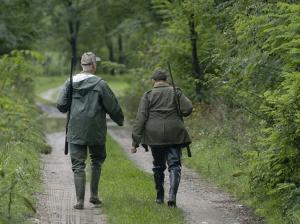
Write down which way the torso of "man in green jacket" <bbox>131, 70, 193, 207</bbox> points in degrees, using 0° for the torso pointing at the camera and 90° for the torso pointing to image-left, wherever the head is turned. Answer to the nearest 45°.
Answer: approximately 180°

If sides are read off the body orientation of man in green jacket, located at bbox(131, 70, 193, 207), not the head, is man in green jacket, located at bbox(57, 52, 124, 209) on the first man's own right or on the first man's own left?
on the first man's own left
